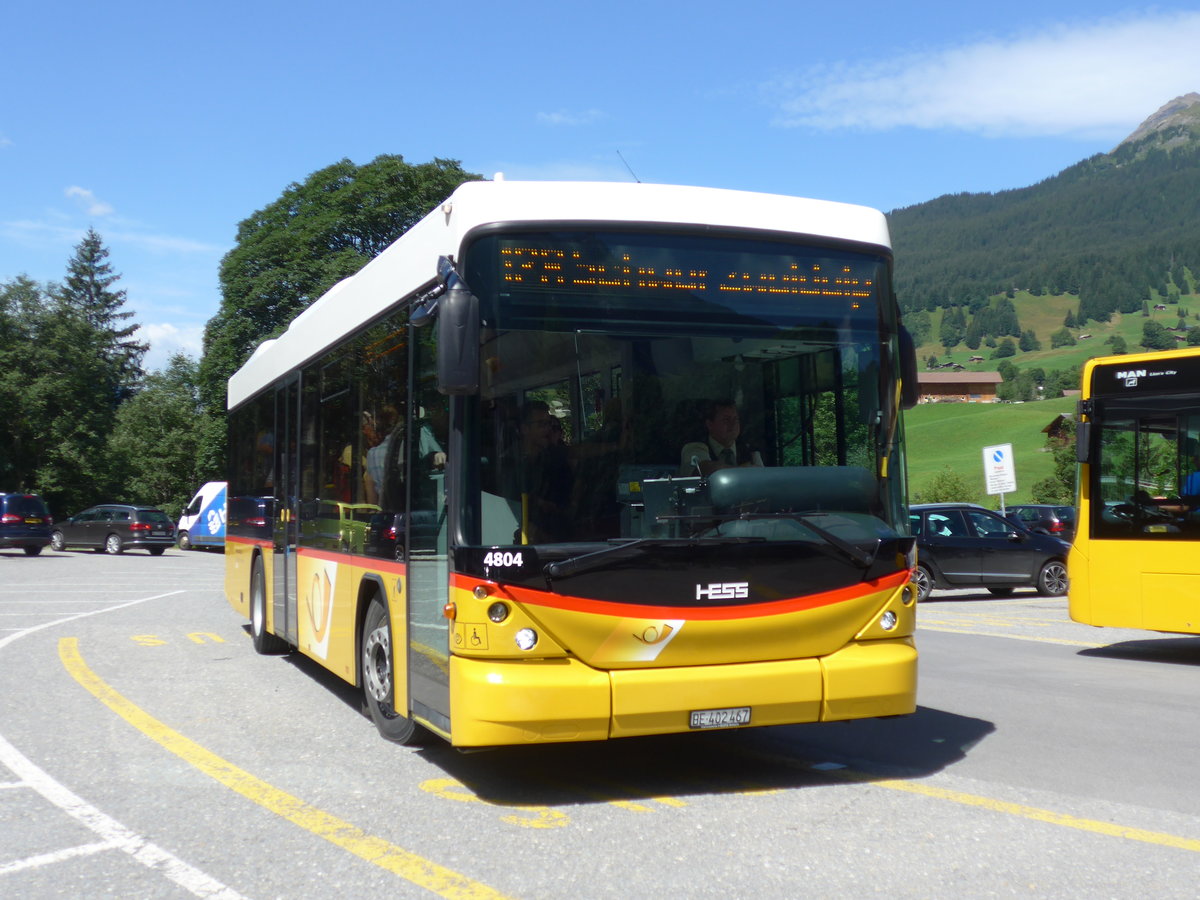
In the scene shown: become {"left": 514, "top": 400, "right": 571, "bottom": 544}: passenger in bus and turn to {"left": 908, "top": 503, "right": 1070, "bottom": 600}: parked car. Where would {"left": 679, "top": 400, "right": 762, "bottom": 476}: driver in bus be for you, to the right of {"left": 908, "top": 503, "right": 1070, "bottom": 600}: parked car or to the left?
right

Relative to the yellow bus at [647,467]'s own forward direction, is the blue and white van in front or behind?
behind

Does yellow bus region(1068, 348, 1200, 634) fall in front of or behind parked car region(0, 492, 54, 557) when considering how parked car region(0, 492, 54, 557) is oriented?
behind

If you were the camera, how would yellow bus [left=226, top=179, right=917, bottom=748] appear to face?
facing the viewer and to the right of the viewer

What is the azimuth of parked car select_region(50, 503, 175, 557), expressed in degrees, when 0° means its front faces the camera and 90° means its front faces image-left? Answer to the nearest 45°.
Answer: approximately 135°

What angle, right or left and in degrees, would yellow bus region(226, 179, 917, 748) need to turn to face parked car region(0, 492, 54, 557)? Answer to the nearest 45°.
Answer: approximately 180°

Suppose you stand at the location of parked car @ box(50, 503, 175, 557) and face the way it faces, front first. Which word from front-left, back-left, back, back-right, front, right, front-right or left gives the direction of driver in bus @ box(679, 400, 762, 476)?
back-left

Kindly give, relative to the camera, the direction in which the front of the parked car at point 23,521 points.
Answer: facing away from the viewer and to the left of the viewer

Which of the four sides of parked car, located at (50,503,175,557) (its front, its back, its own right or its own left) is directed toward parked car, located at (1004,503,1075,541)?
back

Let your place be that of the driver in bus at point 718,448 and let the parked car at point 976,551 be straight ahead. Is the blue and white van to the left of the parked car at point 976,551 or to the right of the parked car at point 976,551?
left

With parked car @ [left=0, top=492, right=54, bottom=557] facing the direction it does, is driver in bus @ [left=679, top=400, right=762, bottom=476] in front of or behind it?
behind

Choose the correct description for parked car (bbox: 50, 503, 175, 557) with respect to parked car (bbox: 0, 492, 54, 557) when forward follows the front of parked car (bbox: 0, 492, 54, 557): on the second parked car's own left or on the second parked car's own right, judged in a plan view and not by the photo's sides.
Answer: on the second parked car's own right

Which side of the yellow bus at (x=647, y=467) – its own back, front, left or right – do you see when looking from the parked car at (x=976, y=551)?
left

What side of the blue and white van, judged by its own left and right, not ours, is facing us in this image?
left

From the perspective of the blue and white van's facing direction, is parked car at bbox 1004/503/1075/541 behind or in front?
behind
